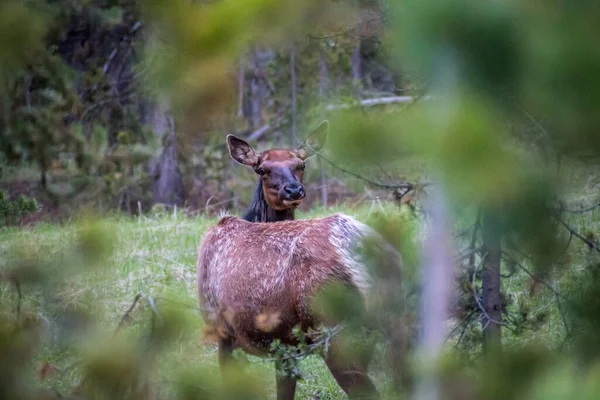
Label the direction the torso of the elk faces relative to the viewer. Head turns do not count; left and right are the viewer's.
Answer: facing away from the viewer and to the left of the viewer

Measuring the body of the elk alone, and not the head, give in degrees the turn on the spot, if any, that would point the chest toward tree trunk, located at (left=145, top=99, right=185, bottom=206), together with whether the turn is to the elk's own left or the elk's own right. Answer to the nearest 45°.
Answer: approximately 45° to the elk's own right

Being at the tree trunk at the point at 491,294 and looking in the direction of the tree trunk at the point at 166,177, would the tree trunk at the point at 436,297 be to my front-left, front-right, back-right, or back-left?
back-left
